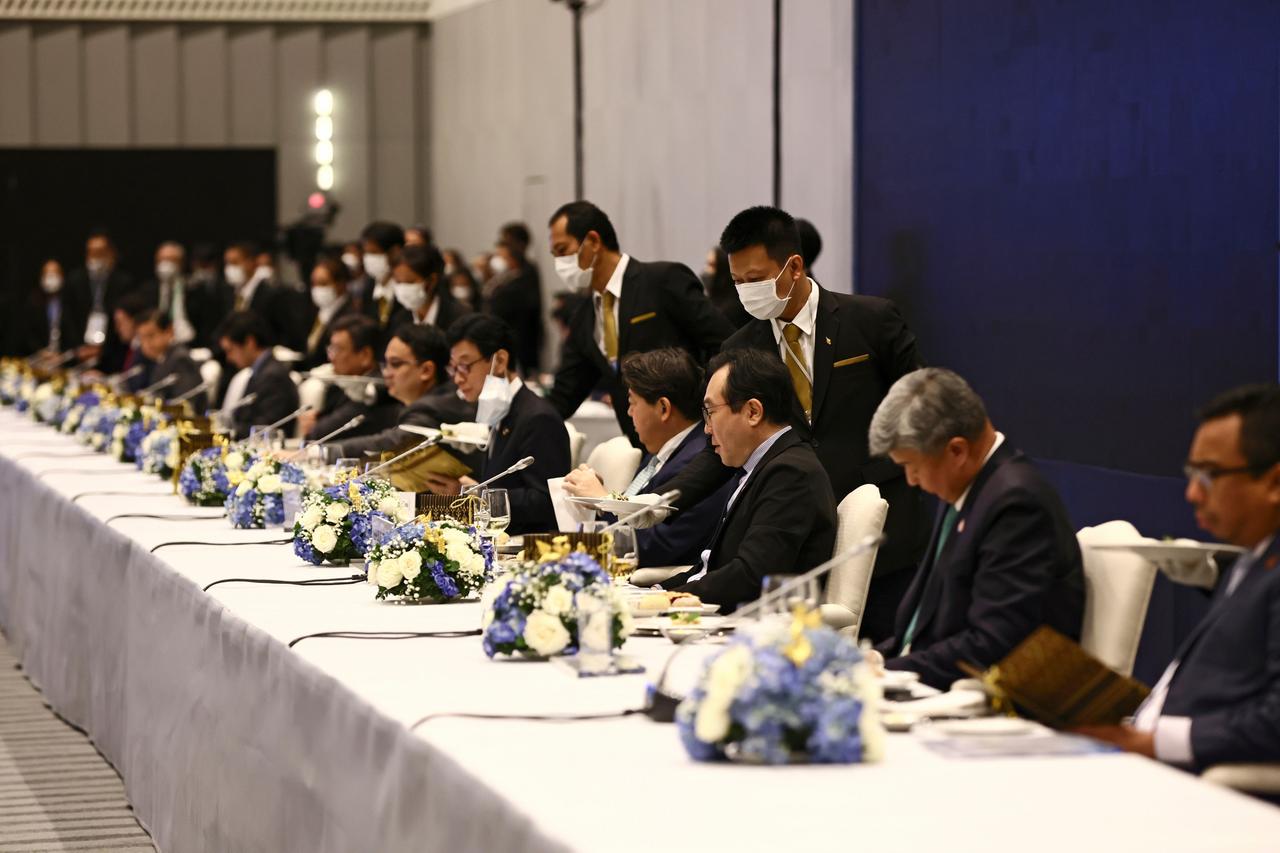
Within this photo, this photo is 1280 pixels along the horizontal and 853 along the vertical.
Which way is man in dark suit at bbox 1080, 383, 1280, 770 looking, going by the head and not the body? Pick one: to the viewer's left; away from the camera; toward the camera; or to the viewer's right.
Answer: to the viewer's left

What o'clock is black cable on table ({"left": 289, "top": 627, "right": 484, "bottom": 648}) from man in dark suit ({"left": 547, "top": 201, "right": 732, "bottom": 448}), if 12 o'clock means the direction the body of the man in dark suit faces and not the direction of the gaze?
The black cable on table is roughly at 11 o'clock from the man in dark suit.

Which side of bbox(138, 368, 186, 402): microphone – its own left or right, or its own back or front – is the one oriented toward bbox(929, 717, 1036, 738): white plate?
right

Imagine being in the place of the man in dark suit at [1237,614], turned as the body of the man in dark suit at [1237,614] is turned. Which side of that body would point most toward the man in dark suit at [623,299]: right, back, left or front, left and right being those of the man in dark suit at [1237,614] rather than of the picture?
right

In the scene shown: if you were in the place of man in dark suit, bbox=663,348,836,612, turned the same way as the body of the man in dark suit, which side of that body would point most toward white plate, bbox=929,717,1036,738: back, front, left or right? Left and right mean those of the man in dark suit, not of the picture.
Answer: left

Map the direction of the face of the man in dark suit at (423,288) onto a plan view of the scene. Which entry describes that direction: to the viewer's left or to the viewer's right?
to the viewer's left

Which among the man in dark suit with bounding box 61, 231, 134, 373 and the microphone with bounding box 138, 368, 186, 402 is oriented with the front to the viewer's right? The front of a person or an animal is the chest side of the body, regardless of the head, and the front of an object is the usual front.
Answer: the microphone

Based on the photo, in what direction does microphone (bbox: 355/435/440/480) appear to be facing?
to the viewer's right

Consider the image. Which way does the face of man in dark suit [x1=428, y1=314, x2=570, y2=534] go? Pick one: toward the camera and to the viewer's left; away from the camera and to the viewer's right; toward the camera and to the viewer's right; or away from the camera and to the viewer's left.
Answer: toward the camera and to the viewer's left

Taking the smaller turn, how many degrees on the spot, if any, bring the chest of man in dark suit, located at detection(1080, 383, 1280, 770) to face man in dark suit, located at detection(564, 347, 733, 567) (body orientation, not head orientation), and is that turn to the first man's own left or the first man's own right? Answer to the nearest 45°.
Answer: approximately 90° to the first man's own right

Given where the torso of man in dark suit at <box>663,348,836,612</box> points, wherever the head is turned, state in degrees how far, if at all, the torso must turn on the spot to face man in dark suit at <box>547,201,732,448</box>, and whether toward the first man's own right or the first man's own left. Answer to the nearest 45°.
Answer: approximately 90° to the first man's own right

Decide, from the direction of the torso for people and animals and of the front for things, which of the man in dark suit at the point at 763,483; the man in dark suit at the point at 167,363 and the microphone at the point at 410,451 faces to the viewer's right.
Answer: the microphone

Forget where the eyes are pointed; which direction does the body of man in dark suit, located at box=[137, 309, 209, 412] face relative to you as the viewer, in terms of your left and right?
facing the viewer and to the left of the viewer

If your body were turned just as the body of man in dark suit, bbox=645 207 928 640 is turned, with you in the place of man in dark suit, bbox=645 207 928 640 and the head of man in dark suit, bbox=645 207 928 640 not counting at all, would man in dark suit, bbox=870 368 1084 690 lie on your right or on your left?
on your left

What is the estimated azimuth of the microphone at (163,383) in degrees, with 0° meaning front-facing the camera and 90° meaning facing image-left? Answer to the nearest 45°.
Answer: approximately 270°

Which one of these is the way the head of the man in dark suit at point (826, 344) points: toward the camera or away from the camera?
toward the camera

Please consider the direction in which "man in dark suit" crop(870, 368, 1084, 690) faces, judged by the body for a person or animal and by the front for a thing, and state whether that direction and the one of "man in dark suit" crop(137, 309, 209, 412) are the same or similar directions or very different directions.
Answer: same or similar directions

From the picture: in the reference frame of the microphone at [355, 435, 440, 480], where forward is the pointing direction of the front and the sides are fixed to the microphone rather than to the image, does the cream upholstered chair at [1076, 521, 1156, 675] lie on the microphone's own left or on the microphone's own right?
on the microphone's own right
